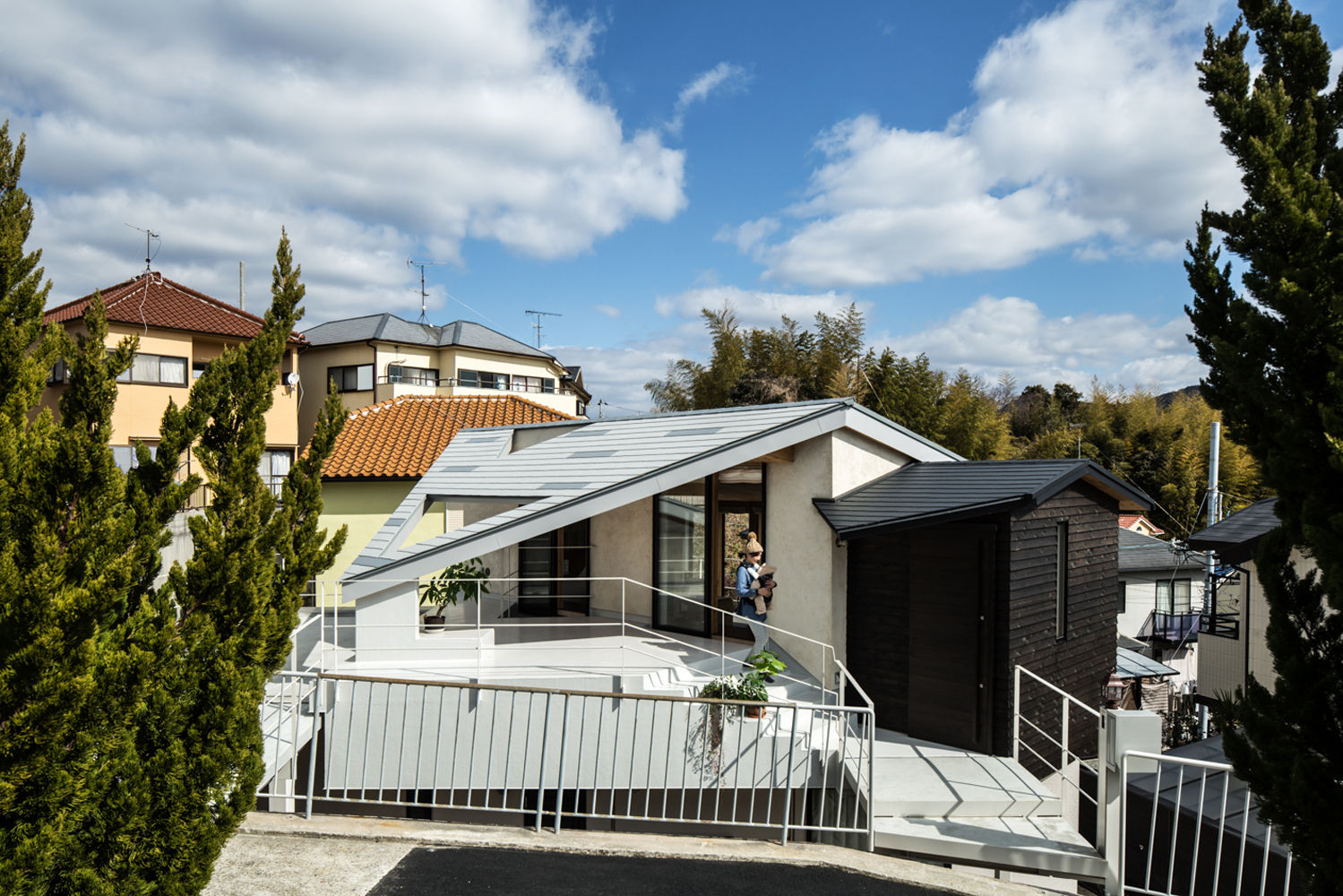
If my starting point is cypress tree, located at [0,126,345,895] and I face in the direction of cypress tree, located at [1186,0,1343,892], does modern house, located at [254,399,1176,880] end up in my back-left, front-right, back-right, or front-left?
front-left

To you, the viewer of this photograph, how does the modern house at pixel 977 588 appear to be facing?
facing the viewer and to the left of the viewer

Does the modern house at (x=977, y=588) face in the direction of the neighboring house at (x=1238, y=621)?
no

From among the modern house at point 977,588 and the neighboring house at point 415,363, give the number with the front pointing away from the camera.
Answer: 0

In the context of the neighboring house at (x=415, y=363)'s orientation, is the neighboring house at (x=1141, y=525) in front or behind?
in front

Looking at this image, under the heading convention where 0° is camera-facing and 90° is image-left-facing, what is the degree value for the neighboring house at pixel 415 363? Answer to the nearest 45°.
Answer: approximately 315°

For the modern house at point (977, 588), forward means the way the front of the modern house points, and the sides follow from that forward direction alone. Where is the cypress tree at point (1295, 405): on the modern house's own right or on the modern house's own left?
on the modern house's own left

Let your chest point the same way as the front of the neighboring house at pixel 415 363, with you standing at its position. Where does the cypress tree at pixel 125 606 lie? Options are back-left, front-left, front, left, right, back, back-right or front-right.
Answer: front-right
